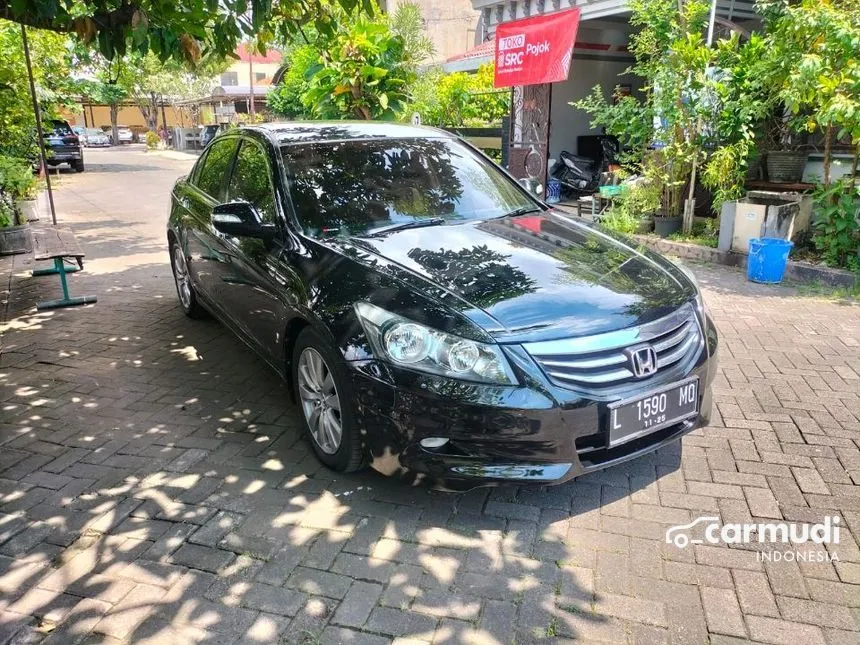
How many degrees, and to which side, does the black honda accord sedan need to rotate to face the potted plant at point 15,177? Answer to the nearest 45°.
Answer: approximately 180°

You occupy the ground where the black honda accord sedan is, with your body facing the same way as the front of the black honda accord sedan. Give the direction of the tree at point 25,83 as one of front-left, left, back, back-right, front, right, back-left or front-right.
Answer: back

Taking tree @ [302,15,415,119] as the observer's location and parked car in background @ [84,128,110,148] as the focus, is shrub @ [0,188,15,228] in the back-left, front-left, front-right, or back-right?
front-left

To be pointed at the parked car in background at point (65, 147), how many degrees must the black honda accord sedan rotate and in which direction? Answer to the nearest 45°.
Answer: approximately 180°

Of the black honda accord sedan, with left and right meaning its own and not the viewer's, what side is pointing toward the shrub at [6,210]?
back

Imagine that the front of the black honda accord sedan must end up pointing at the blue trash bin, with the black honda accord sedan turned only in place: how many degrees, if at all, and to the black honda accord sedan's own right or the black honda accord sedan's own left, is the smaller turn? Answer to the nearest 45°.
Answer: approximately 90° to the black honda accord sedan's own left

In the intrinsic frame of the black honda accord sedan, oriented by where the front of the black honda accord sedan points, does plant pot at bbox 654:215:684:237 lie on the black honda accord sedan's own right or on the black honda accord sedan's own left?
on the black honda accord sedan's own left

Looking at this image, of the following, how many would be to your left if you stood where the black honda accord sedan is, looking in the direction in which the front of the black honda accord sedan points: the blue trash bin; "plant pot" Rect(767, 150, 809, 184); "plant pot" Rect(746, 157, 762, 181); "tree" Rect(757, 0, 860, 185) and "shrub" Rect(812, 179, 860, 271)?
5

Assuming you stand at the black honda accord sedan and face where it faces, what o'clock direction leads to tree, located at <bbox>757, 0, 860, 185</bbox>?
The tree is roughly at 9 o'clock from the black honda accord sedan.

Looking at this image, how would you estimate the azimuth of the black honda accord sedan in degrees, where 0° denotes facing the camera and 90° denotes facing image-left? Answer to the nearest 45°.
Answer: approximately 315°

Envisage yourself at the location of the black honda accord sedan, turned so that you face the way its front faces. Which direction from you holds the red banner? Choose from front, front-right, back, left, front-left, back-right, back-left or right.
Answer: back-left

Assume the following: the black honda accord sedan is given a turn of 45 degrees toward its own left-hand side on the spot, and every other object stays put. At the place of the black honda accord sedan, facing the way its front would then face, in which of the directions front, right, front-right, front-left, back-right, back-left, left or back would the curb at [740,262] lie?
front-left

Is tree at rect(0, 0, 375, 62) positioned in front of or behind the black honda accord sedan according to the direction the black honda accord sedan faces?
behind

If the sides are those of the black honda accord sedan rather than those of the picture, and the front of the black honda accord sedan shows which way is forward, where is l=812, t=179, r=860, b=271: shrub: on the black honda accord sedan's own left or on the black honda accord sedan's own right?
on the black honda accord sedan's own left

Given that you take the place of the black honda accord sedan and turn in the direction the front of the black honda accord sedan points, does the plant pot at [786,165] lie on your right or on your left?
on your left

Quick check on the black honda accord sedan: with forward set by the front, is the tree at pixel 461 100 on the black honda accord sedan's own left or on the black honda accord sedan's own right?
on the black honda accord sedan's own left

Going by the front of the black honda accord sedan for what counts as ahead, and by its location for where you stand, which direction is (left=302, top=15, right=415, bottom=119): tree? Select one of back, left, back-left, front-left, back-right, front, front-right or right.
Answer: back-left
